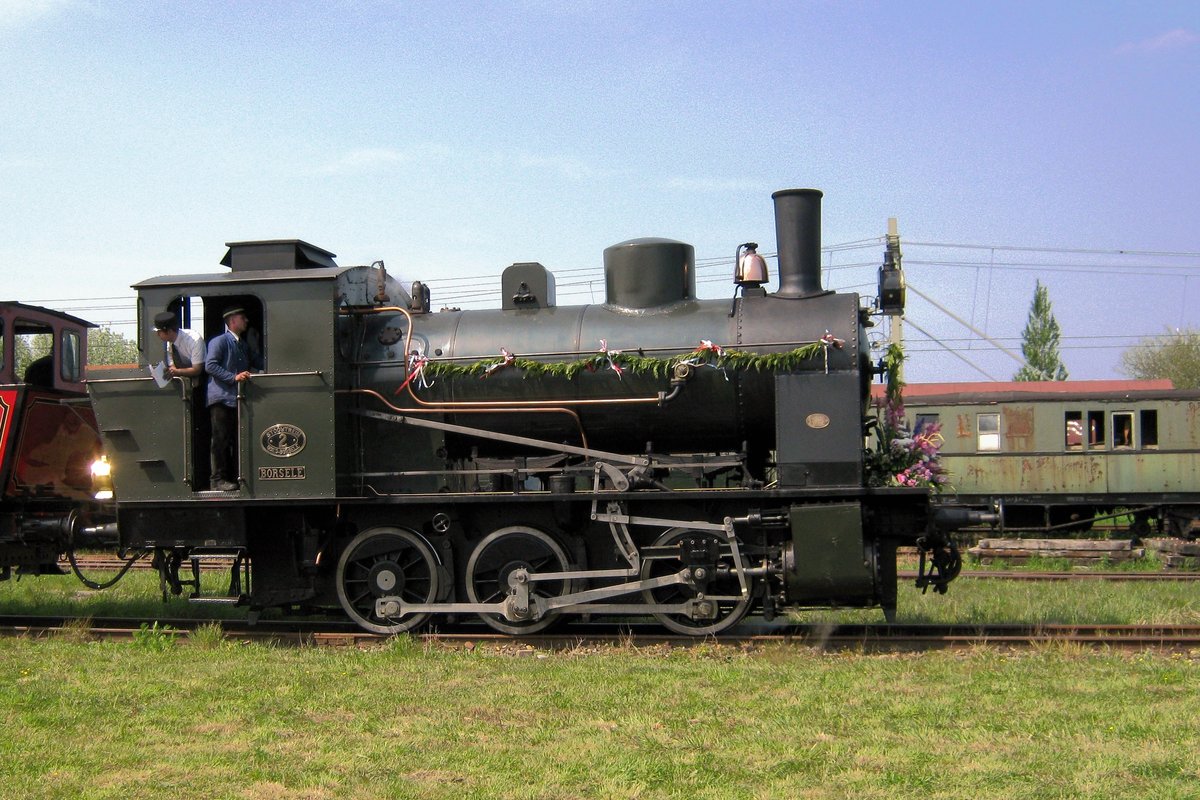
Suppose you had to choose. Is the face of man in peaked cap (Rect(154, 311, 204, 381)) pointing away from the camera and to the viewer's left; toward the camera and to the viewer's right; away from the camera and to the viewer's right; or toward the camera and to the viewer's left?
toward the camera and to the viewer's left

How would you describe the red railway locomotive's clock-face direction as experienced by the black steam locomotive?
The red railway locomotive is roughly at 7 o'clock from the black steam locomotive.

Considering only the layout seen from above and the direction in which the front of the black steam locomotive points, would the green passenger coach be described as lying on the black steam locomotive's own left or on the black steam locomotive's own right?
on the black steam locomotive's own left

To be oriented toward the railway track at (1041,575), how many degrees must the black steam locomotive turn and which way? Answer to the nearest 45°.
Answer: approximately 45° to its left

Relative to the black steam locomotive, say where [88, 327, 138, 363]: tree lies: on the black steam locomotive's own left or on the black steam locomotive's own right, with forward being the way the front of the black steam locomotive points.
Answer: on the black steam locomotive's own left

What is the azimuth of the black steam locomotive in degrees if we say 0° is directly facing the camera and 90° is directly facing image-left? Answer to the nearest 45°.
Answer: approximately 270°

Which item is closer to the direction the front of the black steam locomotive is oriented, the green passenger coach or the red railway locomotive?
the green passenger coach
